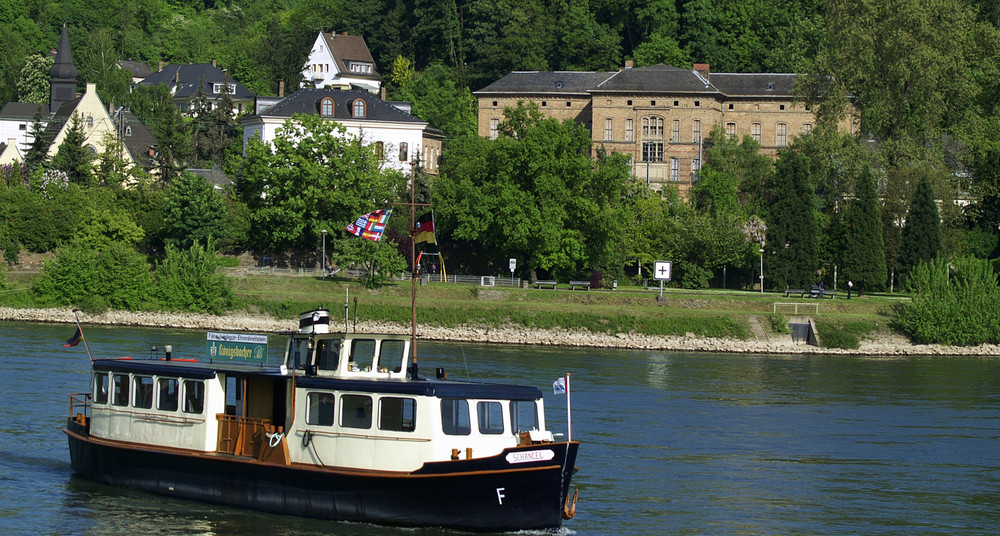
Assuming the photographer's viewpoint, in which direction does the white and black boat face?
facing the viewer and to the right of the viewer
